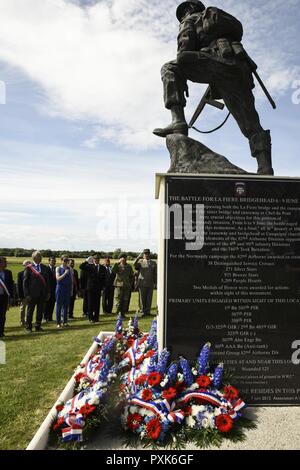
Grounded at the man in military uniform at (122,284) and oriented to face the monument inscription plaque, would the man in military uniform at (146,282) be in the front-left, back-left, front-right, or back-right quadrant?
front-left

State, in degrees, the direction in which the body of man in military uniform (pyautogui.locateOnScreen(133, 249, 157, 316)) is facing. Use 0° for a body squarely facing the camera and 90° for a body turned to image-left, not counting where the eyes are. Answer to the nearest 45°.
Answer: approximately 0°

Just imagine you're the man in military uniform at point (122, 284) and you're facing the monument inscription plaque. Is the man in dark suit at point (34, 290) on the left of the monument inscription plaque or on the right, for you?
right

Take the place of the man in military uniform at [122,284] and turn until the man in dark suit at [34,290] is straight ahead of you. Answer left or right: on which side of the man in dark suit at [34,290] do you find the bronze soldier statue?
left

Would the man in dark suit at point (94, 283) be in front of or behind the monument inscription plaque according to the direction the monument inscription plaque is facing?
behind

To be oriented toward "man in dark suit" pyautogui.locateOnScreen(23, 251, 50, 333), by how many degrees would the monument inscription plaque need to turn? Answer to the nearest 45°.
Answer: approximately 135° to its right

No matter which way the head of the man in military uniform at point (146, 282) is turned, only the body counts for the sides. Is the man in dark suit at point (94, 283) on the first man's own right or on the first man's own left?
on the first man's own right

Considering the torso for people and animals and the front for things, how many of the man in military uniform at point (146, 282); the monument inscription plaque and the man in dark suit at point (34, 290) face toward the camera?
3

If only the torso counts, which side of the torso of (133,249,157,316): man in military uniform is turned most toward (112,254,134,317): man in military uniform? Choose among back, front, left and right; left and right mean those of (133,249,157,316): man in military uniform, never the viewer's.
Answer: right

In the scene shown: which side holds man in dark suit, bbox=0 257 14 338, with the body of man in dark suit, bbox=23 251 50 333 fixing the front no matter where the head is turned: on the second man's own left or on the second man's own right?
on the second man's own right

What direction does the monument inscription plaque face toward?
toward the camera

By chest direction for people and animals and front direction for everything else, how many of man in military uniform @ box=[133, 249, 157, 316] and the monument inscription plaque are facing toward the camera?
2

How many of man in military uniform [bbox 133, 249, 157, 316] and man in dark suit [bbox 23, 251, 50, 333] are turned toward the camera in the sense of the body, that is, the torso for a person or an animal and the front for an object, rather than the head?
2

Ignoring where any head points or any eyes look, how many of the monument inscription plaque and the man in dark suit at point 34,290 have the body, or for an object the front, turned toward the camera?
2
